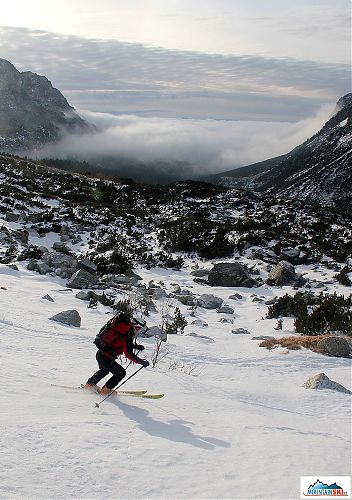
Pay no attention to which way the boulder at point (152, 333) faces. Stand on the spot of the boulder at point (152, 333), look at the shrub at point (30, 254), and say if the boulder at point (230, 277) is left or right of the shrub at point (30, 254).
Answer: right

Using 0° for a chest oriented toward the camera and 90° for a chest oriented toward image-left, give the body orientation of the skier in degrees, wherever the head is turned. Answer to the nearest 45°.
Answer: approximately 270°

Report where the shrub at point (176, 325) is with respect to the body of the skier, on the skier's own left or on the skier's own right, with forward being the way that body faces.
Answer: on the skier's own left

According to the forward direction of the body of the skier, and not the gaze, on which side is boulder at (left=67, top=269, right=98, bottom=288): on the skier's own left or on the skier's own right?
on the skier's own left

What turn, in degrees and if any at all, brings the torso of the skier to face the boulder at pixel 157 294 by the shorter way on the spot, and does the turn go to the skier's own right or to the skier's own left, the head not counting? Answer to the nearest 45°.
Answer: approximately 90° to the skier's own left

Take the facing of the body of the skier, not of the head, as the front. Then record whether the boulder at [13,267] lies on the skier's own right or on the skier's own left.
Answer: on the skier's own left

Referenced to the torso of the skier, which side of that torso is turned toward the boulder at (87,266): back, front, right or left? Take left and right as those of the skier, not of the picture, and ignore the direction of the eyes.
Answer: left

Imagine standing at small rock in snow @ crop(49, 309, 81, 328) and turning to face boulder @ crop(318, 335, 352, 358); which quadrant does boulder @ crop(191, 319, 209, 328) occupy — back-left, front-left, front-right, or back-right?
front-left

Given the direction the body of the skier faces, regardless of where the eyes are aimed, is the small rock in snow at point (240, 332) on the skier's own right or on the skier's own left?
on the skier's own left

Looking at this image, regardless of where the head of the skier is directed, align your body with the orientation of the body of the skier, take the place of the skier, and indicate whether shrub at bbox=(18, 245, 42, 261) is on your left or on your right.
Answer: on your left

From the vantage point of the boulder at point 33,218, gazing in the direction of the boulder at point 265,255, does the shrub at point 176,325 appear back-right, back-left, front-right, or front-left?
front-right
